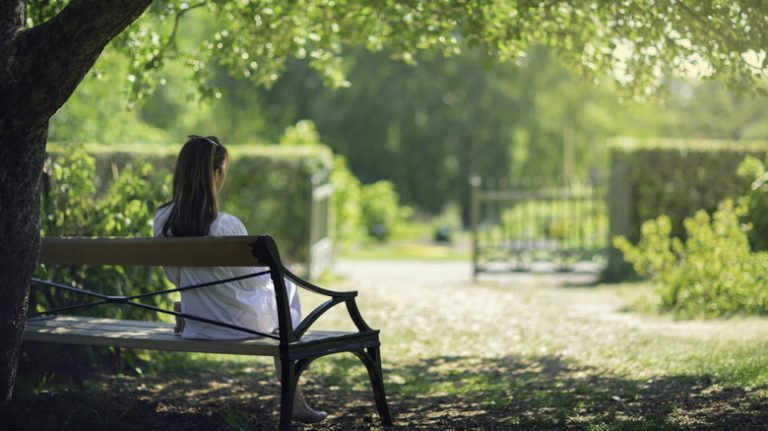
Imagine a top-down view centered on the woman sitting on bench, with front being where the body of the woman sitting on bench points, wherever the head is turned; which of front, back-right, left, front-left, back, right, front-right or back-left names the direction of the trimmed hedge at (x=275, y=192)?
front-left

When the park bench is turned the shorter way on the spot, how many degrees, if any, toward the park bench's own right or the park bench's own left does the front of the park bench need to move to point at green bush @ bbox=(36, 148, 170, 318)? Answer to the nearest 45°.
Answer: approximately 45° to the park bench's own left

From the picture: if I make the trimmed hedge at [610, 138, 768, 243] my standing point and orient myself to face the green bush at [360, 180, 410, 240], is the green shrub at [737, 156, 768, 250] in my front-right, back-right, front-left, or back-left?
back-left

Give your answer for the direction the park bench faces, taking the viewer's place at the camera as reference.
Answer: facing away from the viewer and to the right of the viewer

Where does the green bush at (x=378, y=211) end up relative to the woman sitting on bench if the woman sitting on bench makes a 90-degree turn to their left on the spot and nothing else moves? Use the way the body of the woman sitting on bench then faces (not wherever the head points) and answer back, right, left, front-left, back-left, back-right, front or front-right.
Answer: front-right

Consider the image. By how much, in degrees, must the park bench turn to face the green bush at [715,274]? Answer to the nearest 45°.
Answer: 0° — it already faces it

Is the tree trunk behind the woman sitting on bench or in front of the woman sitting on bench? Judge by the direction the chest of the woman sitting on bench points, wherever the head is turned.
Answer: behind

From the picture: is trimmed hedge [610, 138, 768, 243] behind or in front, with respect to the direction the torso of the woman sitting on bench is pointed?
in front

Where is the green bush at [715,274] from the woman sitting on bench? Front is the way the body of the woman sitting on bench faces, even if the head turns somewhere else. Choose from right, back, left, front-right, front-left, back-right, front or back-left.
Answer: front

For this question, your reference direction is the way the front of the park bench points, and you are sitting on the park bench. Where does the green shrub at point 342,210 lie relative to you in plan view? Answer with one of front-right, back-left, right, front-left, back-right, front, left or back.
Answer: front-left

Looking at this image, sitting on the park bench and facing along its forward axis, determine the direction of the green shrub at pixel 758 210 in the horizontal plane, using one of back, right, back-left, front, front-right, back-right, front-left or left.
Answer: front

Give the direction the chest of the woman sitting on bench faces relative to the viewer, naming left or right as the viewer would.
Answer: facing away from the viewer and to the right of the viewer

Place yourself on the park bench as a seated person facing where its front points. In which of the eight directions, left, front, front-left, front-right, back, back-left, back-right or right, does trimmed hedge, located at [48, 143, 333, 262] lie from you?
front-left

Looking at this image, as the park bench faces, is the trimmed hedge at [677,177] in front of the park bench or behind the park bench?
in front
